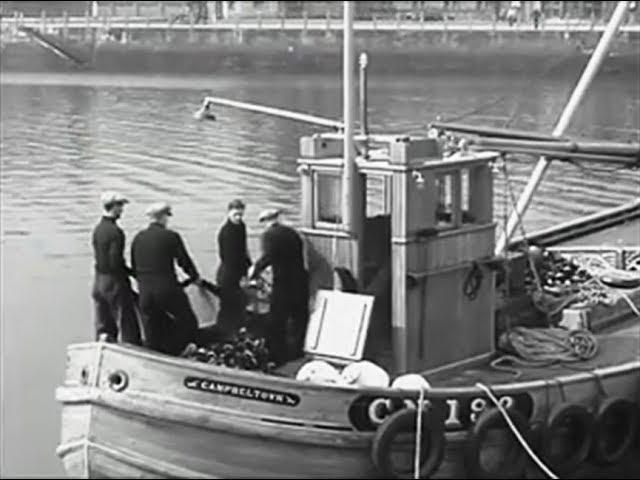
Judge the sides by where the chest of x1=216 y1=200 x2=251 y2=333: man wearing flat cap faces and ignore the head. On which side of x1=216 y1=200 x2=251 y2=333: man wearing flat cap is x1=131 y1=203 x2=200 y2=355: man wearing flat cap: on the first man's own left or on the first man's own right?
on the first man's own right

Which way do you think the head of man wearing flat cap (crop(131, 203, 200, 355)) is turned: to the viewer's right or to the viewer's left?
to the viewer's right

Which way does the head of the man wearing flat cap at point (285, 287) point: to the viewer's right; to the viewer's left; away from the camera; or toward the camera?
to the viewer's left

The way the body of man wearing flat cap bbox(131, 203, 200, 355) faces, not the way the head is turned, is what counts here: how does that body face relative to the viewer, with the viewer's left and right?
facing away from the viewer and to the right of the viewer

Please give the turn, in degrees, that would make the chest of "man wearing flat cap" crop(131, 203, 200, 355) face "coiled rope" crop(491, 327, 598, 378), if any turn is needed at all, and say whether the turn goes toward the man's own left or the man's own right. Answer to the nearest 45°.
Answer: approximately 45° to the man's own right

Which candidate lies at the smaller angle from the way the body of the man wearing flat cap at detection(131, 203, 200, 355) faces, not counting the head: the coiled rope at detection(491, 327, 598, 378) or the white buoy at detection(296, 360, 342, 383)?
the coiled rope
